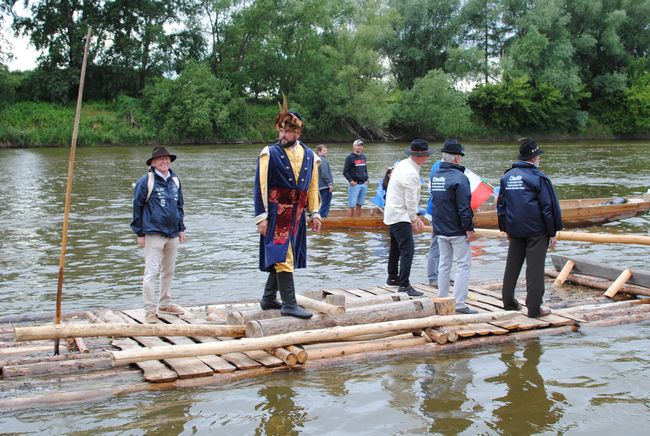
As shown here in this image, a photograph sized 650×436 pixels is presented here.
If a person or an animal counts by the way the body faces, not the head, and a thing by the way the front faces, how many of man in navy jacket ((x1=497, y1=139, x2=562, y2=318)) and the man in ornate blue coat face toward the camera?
1

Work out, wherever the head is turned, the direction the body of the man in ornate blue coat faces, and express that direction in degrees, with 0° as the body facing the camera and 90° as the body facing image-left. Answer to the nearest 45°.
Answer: approximately 0°

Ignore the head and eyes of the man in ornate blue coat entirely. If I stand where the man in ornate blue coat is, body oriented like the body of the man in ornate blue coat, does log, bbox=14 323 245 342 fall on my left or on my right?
on my right

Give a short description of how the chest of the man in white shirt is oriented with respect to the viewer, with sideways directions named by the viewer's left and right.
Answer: facing to the right of the viewer

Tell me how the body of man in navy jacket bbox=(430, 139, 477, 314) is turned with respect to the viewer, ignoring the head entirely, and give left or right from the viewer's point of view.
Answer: facing away from the viewer and to the right of the viewer
